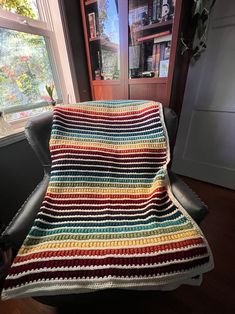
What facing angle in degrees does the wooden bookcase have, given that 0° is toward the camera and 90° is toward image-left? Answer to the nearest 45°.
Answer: approximately 0°

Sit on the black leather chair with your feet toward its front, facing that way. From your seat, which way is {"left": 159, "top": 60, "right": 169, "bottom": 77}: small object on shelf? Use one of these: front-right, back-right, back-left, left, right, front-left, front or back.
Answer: back-left

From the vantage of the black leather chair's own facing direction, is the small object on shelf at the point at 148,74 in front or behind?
behind

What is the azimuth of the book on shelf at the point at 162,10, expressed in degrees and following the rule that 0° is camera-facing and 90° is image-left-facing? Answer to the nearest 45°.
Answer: approximately 0°

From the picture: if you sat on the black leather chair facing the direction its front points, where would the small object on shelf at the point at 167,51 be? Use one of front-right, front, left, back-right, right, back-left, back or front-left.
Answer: back-left

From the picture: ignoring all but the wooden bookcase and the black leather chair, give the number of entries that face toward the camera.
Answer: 2

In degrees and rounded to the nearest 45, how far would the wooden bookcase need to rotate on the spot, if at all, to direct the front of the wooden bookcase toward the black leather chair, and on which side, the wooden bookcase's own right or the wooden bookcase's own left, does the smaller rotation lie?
0° — it already faces it

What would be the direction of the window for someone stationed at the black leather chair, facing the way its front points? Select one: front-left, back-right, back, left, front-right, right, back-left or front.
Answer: back

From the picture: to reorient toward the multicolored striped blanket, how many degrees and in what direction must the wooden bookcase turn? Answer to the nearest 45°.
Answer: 0° — it already faces it
